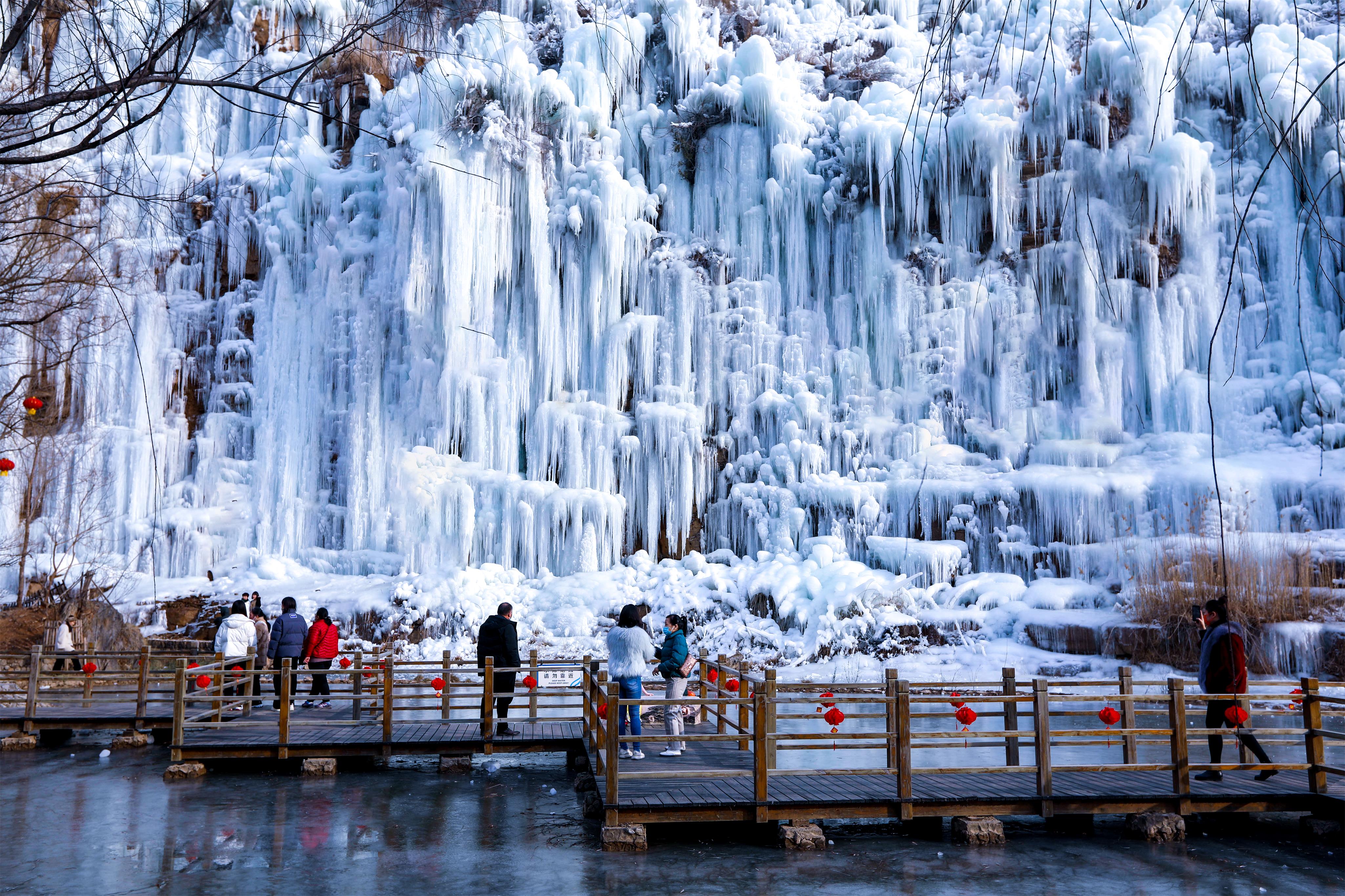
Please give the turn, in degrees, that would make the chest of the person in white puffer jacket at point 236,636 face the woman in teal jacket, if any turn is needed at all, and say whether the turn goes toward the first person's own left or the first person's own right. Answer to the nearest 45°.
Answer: approximately 135° to the first person's own right

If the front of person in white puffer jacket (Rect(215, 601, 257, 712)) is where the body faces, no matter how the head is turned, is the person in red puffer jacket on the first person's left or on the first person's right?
on the first person's right

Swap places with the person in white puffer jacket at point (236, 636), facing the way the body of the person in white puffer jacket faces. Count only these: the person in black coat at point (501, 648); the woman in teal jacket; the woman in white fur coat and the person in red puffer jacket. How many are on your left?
0

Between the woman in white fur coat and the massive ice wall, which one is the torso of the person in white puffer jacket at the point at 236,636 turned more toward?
the massive ice wall

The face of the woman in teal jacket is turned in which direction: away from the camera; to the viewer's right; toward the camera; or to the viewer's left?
to the viewer's left

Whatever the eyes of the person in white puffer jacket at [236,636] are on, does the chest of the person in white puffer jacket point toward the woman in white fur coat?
no

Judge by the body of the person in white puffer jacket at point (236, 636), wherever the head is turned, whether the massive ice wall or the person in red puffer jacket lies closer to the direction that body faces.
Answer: the massive ice wall

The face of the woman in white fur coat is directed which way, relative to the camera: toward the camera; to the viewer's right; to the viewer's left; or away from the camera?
away from the camera

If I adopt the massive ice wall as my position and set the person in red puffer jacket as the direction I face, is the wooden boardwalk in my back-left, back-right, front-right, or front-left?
front-left

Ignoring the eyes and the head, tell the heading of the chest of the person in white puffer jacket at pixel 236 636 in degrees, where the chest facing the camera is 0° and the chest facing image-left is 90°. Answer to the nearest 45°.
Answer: approximately 180°

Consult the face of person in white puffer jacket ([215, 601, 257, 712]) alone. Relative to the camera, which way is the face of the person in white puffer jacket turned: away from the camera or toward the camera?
away from the camera

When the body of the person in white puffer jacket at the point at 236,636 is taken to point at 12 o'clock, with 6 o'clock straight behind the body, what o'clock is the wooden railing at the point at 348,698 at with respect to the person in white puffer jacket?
The wooden railing is roughly at 5 o'clock from the person in white puffer jacket.

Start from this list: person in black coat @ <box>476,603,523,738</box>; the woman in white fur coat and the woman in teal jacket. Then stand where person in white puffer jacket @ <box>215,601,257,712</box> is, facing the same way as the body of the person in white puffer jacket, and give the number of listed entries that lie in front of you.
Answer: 0

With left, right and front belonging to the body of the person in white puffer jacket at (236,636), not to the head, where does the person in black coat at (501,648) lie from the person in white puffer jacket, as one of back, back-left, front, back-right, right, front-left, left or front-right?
back-right
